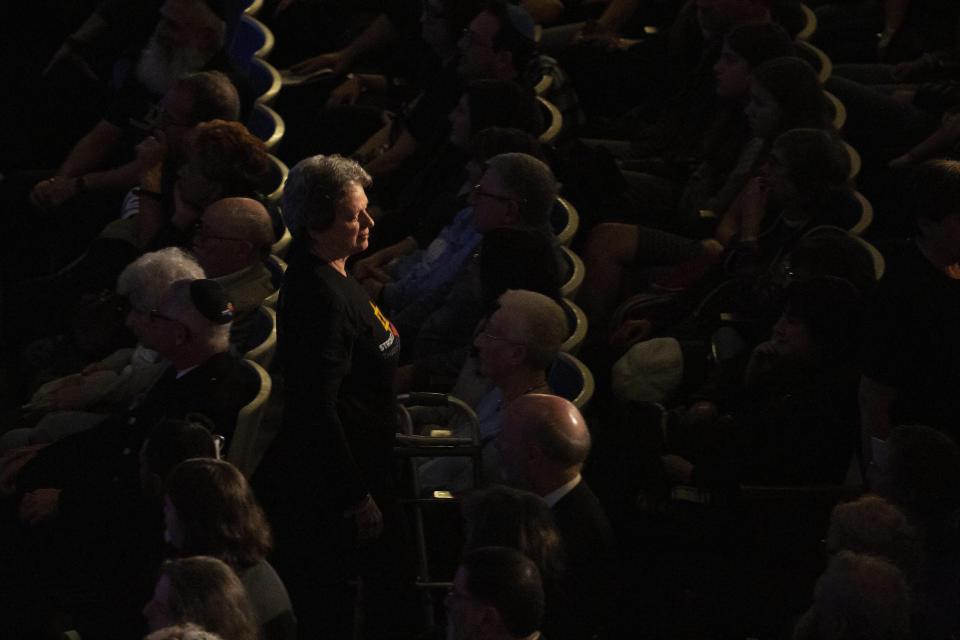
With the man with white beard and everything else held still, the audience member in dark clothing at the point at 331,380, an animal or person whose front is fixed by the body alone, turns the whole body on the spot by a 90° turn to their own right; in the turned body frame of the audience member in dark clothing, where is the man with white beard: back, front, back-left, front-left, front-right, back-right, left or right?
back

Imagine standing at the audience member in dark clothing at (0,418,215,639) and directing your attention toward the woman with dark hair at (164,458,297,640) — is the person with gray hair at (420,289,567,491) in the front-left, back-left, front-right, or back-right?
front-left

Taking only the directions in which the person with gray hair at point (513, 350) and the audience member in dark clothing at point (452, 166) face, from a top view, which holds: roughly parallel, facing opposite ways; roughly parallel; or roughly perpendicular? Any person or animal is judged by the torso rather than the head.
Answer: roughly parallel

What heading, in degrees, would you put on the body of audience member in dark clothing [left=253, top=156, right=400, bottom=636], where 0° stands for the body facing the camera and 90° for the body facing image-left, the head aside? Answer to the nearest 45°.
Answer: approximately 270°

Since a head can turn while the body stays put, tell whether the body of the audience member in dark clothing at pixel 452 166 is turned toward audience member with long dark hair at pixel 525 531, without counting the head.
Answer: no
